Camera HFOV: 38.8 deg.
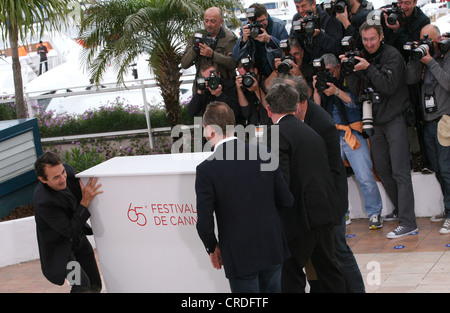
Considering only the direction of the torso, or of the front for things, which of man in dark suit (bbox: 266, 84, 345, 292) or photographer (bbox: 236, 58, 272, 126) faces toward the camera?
the photographer

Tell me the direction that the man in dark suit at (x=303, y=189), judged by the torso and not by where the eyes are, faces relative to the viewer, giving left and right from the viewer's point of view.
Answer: facing away from the viewer and to the left of the viewer

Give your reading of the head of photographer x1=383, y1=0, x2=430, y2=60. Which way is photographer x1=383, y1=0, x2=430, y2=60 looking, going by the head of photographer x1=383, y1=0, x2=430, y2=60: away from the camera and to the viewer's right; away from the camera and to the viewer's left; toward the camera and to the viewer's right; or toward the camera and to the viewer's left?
toward the camera and to the viewer's left

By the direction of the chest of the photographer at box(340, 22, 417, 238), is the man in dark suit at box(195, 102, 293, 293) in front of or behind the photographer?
in front

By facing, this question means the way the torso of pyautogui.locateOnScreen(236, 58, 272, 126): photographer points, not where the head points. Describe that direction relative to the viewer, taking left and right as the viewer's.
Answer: facing the viewer

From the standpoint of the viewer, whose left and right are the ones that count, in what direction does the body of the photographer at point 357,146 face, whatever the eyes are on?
facing the viewer and to the left of the viewer

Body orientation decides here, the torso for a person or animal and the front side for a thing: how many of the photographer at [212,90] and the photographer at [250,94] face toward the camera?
2

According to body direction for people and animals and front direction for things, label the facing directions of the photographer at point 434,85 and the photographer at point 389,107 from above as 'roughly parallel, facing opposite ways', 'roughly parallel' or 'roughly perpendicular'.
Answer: roughly parallel

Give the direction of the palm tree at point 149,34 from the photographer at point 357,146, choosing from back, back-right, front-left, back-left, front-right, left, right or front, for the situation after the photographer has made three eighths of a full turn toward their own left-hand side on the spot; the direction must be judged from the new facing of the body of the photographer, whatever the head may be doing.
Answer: back-left

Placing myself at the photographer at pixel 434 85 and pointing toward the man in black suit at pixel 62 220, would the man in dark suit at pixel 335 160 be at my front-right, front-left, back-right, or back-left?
front-left

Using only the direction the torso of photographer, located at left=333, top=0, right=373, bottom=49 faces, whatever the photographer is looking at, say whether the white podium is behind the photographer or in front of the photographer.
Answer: in front

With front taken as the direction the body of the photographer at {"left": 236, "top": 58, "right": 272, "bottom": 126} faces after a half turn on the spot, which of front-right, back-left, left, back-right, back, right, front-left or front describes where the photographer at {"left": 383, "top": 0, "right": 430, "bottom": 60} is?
right

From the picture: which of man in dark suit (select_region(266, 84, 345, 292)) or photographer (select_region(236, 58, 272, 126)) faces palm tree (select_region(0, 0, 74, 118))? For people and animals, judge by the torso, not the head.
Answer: the man in dark suit

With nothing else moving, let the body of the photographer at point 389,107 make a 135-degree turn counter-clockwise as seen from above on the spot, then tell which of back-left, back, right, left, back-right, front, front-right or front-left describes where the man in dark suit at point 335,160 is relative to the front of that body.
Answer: right

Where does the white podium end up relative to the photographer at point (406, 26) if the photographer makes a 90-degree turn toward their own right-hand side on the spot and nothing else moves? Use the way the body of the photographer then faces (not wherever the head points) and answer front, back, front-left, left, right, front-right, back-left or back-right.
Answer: left

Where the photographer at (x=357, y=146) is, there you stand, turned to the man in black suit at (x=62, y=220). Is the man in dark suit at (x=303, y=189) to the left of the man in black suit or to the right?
left

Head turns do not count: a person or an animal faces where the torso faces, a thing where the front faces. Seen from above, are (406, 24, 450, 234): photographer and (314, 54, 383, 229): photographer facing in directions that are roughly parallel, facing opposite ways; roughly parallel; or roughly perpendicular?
roughly parallel

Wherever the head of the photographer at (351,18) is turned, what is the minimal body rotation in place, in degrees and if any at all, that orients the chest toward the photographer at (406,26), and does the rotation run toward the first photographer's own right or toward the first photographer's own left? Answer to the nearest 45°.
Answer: approximately 135° to the first photographer's own left
